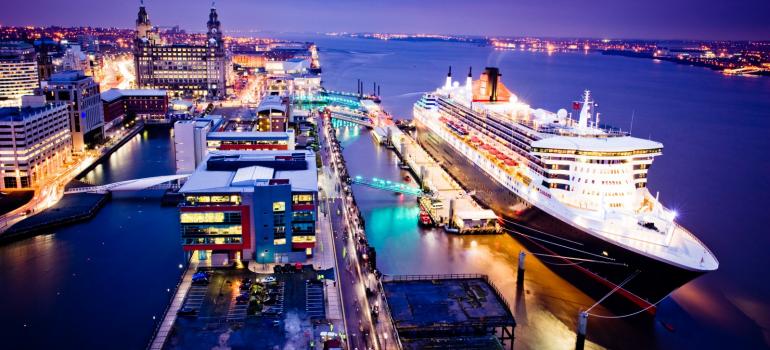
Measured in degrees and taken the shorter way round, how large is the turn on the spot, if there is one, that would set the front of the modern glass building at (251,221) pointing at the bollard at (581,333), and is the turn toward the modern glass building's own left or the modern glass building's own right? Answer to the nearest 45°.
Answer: approximately 45° to the modern glass building's own left

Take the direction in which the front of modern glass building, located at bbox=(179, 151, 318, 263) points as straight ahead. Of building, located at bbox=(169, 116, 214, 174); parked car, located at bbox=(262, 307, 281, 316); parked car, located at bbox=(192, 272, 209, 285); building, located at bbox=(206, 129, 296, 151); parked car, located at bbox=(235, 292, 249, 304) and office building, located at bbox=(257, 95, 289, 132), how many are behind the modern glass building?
3

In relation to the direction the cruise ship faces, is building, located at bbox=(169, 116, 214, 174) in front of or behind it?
behind

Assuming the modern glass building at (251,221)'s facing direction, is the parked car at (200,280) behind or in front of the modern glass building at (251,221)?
in front

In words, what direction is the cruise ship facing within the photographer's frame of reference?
facing the viewer and to the right of the viewer

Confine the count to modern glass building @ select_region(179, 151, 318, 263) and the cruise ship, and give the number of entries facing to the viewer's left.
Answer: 0

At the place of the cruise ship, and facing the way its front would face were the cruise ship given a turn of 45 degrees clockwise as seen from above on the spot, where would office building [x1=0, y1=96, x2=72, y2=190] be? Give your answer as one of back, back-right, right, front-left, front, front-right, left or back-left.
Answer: right

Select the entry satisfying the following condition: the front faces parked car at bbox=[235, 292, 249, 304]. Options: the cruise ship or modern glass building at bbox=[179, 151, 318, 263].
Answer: the modern glass building

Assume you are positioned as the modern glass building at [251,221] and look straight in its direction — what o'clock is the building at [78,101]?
The building is roughly at 5 o'clock from the modern glass building.

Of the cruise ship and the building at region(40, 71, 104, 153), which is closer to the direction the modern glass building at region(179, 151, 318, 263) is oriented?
the cruise ship

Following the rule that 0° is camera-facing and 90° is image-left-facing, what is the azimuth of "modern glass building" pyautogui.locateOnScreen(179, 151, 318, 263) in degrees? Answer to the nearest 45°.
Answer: approximately 0°

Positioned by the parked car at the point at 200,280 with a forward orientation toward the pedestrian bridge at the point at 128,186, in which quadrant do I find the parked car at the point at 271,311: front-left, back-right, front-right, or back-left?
back-right

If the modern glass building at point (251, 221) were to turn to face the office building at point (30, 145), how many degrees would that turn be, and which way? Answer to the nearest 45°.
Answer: approximately 135° to its right

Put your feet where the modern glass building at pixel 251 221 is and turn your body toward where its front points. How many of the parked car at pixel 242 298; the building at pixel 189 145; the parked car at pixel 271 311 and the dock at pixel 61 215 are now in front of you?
2

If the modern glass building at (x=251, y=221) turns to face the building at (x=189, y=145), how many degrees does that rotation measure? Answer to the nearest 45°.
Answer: approximately 180°

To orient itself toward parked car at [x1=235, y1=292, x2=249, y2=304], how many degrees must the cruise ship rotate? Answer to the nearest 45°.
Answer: approximately 90° to its right

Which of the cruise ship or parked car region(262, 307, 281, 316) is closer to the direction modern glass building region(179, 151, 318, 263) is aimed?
the parked car

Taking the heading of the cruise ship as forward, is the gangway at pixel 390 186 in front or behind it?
behind
